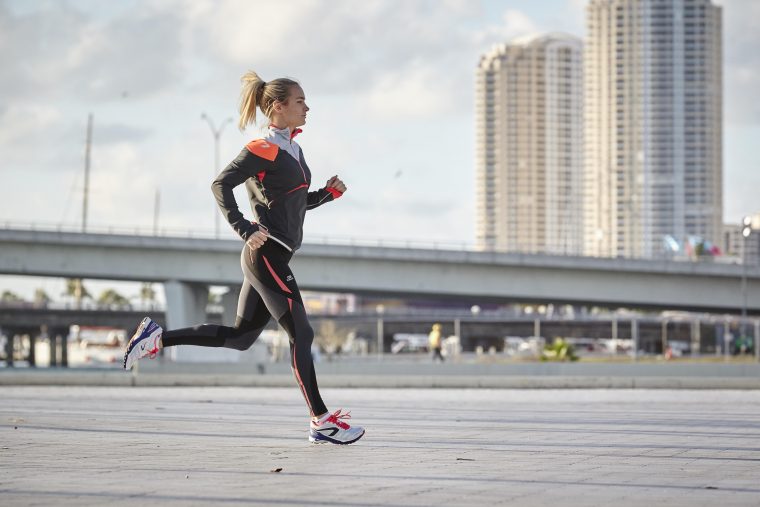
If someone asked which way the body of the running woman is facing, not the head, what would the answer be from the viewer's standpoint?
to the viewer's right

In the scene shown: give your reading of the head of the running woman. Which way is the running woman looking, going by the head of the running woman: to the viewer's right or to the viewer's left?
to the viewer's right
